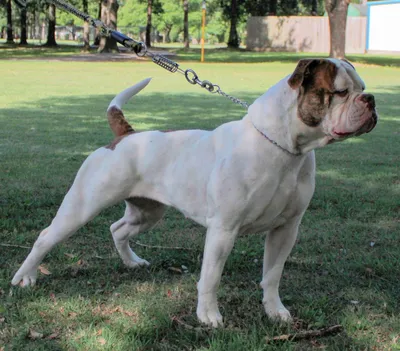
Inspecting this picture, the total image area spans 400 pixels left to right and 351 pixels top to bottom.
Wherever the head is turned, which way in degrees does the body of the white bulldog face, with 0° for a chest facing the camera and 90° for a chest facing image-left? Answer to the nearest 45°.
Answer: approximately 315°
